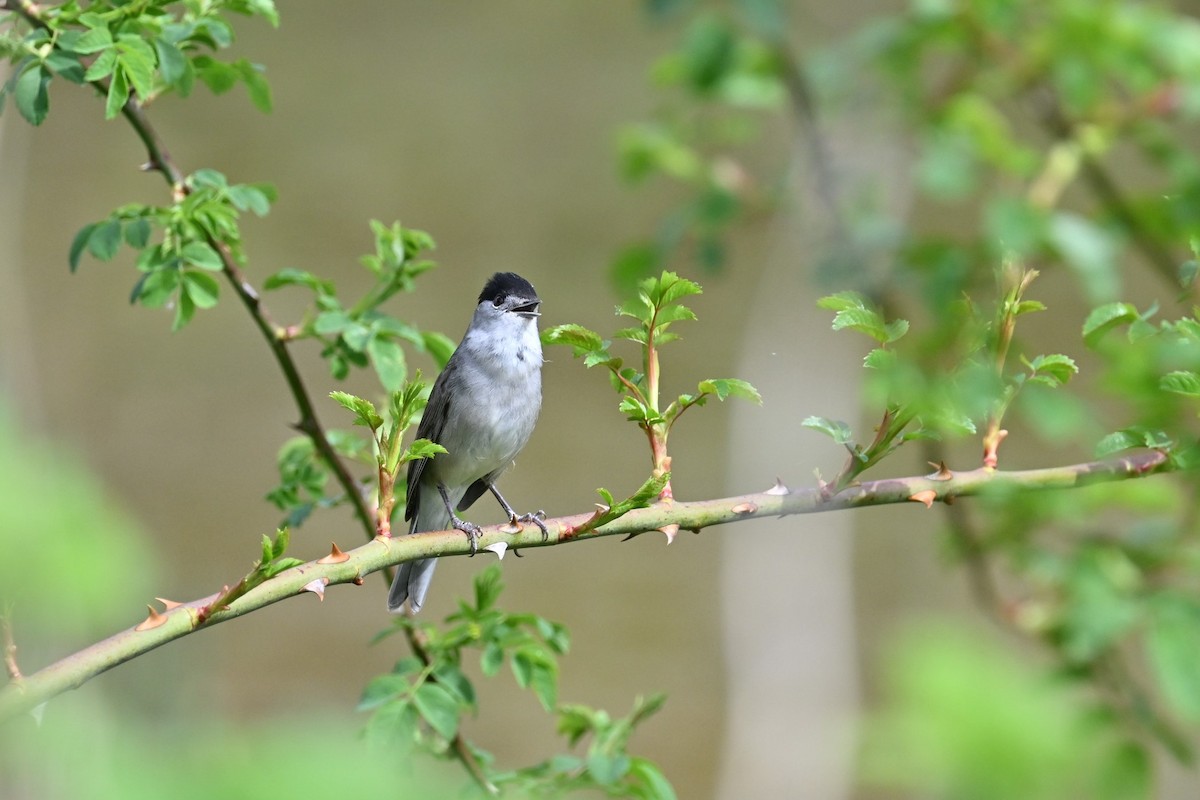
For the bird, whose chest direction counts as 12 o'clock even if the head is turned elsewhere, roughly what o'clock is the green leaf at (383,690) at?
The green leaf is roughly at 2 o'clock from the bird.

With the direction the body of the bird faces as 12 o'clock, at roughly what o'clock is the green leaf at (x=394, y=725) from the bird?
The green leaf is roughly at 2 o'clock from the bird.

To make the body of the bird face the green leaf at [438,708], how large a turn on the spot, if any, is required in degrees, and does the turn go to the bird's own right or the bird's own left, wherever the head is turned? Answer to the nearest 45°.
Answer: approximately 45° to the bird's own right
